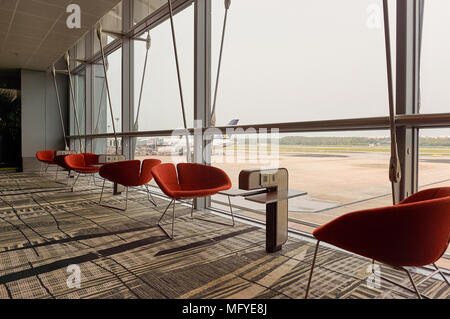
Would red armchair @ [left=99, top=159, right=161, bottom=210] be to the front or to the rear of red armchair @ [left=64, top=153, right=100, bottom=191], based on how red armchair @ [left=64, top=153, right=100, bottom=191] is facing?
to the front
